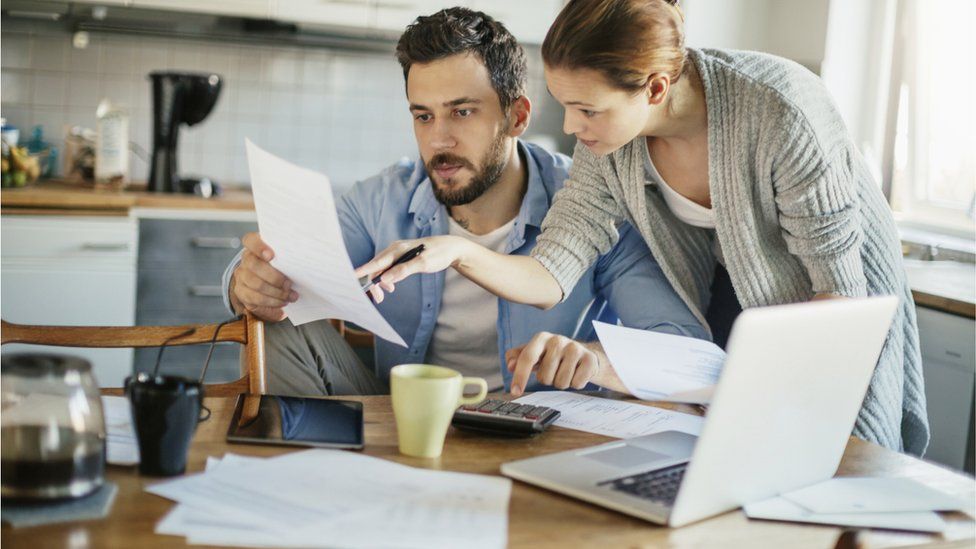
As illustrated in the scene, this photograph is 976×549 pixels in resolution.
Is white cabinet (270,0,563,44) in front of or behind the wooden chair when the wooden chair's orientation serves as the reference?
behind

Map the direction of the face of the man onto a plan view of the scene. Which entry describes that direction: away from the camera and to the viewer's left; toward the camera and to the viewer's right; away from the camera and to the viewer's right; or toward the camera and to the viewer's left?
toward the camera and to the viewer's left

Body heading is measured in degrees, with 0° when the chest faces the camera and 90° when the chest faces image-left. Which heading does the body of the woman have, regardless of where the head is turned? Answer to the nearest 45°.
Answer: approximately 45°

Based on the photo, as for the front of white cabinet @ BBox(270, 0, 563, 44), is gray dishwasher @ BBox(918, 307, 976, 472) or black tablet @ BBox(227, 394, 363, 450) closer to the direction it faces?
the black tablet

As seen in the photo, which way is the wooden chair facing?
toward the camera

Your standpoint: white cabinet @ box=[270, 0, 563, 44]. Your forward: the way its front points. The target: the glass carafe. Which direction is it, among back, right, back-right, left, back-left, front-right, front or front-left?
front

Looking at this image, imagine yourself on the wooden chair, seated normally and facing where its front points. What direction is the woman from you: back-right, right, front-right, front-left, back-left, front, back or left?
left

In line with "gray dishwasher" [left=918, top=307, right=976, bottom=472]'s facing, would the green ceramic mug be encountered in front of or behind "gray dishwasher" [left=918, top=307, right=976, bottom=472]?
in front

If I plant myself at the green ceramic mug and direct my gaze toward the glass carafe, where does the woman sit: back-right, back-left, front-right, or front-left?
back-right

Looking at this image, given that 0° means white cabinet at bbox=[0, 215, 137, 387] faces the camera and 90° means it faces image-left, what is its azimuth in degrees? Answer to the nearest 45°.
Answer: approximately 0°

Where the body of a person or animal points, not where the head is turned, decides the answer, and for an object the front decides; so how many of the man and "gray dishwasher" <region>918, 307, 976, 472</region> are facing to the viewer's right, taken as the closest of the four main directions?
0

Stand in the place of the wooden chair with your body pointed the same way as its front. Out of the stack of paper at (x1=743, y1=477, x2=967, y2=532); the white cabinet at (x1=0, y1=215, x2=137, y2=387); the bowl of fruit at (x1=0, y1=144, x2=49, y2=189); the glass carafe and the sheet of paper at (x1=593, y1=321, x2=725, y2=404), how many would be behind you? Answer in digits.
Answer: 2
